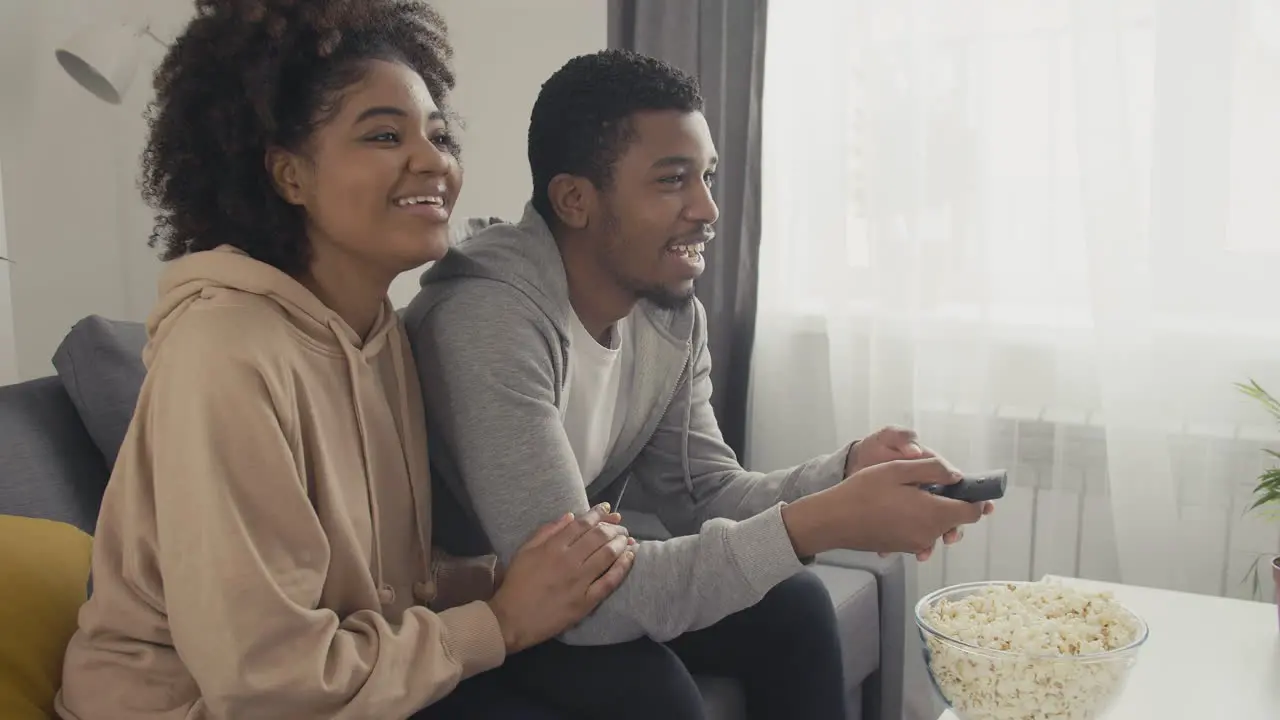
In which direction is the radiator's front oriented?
toward the camera

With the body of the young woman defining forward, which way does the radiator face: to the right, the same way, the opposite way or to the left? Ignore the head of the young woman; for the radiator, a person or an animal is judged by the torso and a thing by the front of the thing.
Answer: to the right

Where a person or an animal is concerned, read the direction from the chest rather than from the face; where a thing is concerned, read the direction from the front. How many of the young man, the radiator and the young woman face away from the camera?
0

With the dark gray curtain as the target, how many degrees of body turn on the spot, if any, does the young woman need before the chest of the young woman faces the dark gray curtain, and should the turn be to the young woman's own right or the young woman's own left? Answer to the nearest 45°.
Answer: approximately 90° to the young woman's own left

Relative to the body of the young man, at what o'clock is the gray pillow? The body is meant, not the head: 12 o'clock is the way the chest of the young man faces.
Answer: The gray pillow is roughly at 5 o'clock from the young man.

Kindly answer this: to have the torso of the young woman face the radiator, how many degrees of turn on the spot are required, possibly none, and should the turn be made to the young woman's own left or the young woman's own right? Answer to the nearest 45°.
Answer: approximately 90° to the young woman's own left

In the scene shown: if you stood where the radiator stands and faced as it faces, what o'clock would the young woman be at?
The young woman is roughly at 1 o'clock from the radiator.

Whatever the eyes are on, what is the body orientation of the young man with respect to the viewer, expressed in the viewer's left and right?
facing the viewer and to the right of the viewer

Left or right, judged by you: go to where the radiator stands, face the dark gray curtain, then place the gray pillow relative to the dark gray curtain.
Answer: left

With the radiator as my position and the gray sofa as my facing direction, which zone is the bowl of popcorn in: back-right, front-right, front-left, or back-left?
front-left

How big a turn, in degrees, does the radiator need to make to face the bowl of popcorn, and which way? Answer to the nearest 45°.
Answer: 0° — it already faces it
